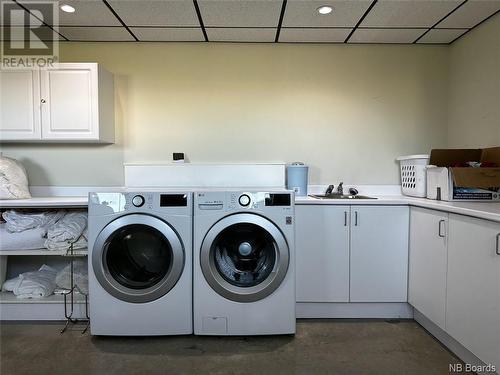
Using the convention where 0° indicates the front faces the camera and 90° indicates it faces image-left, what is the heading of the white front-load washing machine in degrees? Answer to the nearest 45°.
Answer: approximately 0°

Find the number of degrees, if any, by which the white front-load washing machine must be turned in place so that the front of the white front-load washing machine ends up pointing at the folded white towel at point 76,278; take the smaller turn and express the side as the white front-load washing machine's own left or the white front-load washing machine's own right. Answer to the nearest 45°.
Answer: approximately 90° to the white front-load washing machine's own right

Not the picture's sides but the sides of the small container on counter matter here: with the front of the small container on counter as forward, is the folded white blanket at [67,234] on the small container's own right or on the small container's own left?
on the small container's own right

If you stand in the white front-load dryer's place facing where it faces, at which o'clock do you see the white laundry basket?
The white laundry basket is roughly at 9 o'clock from the white front-load dryer.

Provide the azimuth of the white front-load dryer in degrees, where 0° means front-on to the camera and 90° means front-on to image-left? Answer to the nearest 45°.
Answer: approximately 0°
